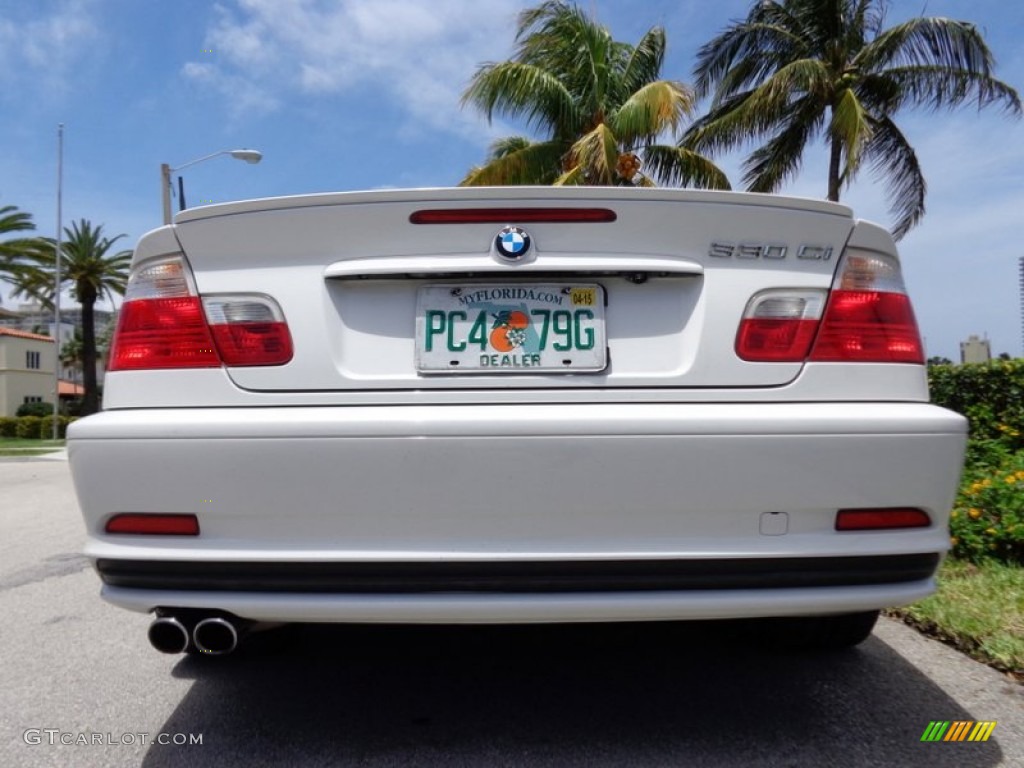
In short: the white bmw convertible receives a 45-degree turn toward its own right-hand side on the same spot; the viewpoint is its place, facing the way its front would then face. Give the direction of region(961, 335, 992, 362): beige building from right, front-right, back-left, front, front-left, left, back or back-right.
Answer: front

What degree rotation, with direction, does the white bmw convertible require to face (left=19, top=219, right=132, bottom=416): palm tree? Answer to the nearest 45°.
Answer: approximately 45° to its left

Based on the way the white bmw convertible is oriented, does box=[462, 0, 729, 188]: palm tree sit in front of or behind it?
in front

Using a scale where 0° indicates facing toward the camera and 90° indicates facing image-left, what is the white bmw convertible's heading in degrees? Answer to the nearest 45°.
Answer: approximately 180°

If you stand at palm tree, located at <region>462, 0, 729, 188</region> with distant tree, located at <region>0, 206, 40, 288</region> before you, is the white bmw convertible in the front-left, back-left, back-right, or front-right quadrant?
back-left

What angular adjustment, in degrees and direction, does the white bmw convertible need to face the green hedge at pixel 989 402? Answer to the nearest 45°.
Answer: approximately 45° to its right

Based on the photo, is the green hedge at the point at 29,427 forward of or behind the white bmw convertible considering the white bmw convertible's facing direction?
forward
